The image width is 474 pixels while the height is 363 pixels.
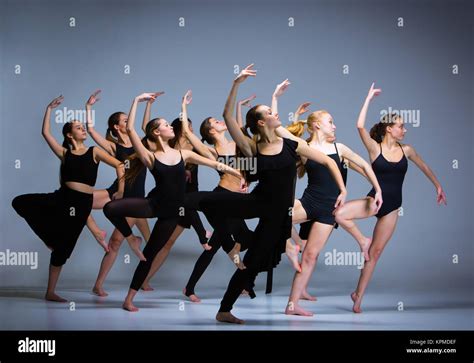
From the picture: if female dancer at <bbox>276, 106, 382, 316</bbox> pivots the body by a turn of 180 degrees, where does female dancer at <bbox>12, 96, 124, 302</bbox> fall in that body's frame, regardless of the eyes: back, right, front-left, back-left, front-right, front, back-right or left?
front-left

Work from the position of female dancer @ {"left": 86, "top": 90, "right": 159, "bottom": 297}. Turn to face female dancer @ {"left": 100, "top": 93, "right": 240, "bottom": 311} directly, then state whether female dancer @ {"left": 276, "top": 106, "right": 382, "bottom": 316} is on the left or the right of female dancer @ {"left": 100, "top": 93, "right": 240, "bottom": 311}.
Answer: left

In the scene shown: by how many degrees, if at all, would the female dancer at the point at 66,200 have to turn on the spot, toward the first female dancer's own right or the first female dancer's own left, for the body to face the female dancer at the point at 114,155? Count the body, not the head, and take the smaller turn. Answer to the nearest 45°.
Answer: approximately 90° to the first female dancer's own left

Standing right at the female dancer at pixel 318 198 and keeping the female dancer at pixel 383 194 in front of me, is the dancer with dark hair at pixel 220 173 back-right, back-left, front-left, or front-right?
back-left

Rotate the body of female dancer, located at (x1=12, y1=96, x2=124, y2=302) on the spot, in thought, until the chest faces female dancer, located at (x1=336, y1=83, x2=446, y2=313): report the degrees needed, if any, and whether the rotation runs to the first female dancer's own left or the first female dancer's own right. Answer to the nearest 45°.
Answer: approximately 90° to the first female dancer's own left

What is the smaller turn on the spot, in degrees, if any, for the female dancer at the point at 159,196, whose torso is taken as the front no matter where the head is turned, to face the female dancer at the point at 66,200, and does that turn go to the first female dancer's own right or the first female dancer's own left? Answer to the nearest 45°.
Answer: approximately 135° to the first female dancer's own right

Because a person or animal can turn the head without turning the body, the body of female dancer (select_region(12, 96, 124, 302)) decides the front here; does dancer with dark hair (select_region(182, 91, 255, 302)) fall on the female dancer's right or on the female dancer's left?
on the female dancer's left
